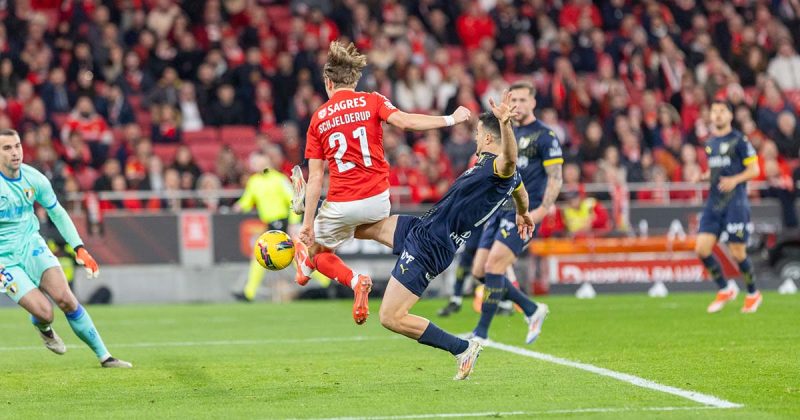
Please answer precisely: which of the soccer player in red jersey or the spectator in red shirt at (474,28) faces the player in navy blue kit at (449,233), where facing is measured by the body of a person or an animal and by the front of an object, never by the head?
the spectator in red shirt

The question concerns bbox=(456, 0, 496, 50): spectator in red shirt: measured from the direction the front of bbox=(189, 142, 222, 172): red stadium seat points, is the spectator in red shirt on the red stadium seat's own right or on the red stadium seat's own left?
on the red stadium seat's own left

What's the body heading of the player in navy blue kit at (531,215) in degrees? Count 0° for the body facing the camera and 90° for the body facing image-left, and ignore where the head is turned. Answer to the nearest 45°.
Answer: approximately 45°

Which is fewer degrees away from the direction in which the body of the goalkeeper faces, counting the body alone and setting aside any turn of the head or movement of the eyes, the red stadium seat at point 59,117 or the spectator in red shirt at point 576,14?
the spectator in red shirt

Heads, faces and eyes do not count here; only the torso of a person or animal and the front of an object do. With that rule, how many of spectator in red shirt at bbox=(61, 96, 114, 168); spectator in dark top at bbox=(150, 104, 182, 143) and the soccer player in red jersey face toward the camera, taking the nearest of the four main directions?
2

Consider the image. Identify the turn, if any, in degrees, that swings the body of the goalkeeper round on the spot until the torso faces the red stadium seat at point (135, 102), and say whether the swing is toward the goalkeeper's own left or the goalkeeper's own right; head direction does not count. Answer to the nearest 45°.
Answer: approximately 135° to the goalkeeper's own left

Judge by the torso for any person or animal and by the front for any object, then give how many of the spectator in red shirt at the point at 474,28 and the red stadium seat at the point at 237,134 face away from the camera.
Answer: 0

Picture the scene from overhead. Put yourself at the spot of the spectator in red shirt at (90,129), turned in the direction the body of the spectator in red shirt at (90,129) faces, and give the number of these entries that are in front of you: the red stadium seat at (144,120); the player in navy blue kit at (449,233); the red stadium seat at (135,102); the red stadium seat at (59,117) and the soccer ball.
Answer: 2

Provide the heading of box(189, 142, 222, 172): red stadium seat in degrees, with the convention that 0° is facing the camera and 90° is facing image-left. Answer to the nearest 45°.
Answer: approximately 0°

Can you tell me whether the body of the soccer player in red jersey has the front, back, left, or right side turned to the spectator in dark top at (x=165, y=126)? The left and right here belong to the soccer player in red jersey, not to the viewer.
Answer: front

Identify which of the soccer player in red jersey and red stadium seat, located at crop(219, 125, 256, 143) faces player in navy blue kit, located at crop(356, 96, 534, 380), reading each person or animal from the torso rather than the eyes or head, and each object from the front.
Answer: the red stadium seat

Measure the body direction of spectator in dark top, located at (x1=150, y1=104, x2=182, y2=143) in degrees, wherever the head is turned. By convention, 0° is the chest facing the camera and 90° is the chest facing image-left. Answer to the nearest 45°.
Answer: approximately 0°
